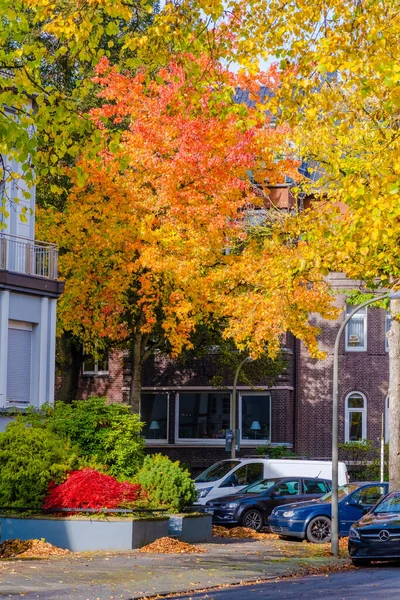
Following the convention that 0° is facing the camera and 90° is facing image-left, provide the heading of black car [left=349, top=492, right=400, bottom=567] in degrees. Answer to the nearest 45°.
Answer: approximately 45°

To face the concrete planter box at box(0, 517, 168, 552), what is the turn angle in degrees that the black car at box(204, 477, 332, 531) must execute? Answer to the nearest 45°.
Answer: approximately 45° to its left

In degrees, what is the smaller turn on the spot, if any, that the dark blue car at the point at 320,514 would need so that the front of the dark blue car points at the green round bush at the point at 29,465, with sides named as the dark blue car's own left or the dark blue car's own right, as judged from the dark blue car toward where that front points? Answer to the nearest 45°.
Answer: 0° — it already faces it

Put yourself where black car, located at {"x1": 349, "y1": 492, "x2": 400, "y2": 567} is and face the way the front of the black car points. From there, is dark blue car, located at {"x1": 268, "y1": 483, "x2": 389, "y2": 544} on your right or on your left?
on your right

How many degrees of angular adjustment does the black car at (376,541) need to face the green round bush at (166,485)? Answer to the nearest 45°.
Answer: approximately 90° to its right

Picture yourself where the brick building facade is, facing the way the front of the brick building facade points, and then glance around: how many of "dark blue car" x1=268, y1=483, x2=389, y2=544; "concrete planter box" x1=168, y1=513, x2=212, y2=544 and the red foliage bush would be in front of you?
3

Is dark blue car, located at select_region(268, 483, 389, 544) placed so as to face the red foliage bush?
yes
